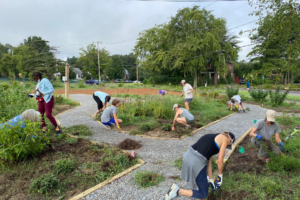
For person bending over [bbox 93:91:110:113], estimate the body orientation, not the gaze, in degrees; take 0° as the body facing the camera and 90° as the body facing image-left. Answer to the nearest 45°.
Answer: approximately 270°

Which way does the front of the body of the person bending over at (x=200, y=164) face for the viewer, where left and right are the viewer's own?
facing to the right of the viewer

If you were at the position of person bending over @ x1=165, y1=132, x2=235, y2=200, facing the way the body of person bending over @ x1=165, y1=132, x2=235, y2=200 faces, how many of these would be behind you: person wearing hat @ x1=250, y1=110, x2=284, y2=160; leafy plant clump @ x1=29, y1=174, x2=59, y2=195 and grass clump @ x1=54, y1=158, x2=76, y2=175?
2

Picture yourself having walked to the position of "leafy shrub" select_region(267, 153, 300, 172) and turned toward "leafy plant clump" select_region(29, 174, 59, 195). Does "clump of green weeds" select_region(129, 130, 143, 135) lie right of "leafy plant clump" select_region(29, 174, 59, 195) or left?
right

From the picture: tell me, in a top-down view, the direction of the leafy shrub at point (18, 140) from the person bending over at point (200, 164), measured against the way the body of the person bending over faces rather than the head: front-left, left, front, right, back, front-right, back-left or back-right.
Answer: back

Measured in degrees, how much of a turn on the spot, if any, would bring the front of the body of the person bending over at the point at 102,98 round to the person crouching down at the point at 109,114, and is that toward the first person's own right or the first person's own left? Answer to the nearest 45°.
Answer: approximately 90° to the first person's own right

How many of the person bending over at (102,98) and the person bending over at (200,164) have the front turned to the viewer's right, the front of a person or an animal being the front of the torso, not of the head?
2

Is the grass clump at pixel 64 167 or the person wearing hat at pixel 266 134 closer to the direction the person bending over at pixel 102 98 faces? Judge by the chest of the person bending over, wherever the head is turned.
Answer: the person wearing hat
